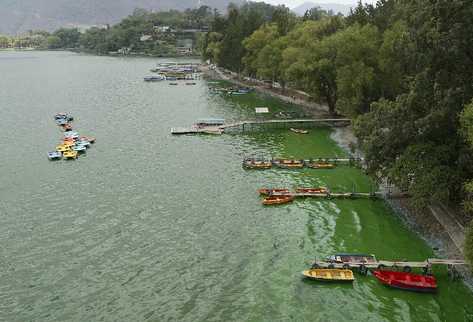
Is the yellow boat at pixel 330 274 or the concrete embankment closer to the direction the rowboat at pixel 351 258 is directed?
the yellow boat

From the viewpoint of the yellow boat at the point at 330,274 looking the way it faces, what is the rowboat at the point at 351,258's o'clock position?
The rowboat is roughly at 4 o'clock from the yellow boat.

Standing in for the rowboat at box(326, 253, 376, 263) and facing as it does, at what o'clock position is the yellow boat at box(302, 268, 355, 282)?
The yellow boat is roughly at 10 o'clock from the rowboat.

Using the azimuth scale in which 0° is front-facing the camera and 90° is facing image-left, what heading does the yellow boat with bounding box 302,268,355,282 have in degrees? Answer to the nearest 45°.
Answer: approximately 90°

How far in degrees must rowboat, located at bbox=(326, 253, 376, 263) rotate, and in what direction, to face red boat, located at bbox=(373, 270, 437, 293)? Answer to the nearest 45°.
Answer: approximately 135° to its left

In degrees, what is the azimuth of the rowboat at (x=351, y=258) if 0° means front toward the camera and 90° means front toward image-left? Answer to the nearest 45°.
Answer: approximately 90°

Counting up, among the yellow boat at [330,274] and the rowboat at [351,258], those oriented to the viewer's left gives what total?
2

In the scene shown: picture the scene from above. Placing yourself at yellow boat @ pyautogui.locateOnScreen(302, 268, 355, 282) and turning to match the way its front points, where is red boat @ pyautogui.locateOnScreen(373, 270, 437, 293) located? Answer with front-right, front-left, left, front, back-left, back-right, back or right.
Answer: back
